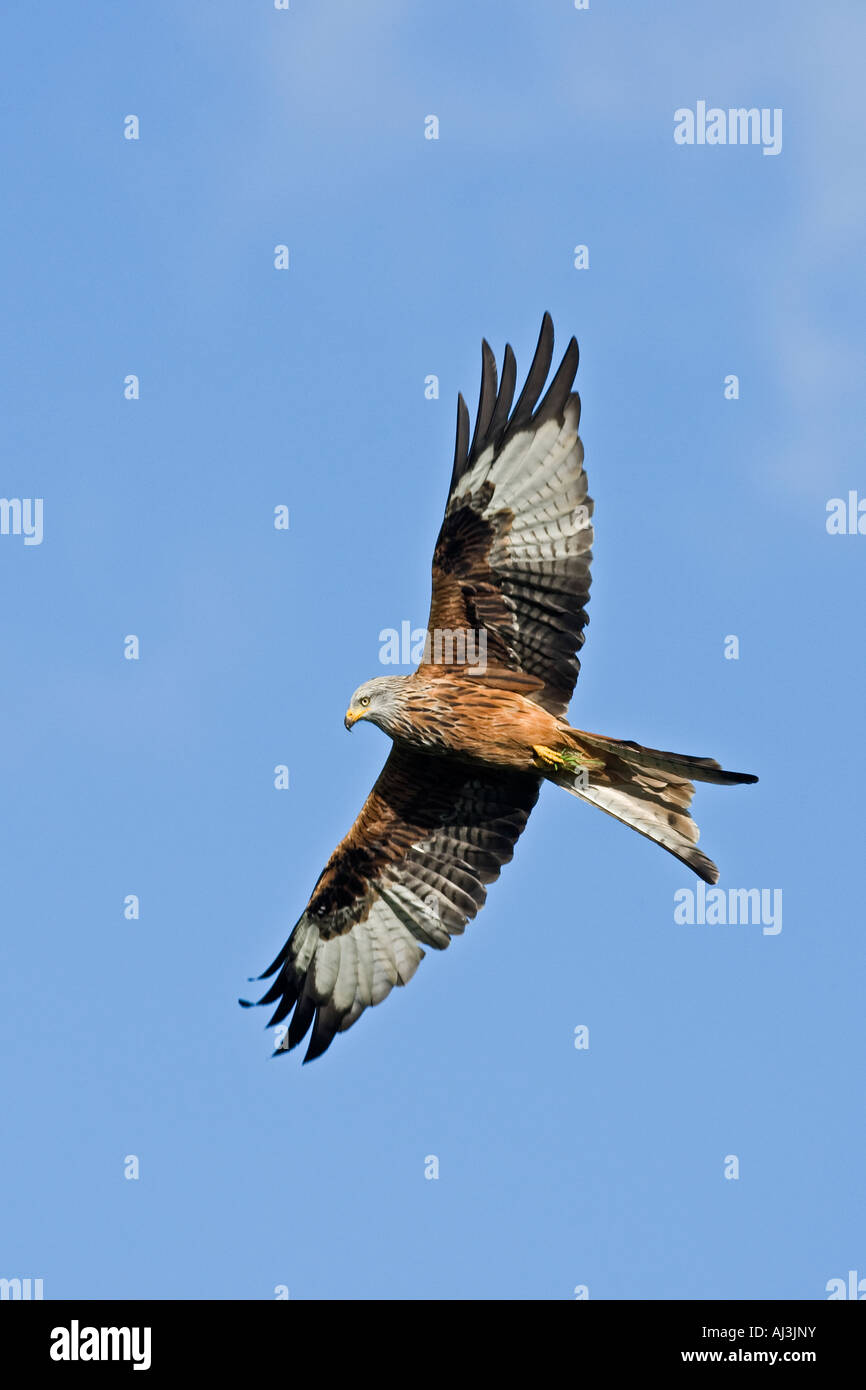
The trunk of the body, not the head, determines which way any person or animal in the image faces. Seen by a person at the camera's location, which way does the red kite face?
facing to the left of the viewer
